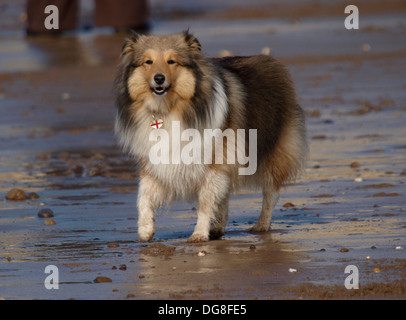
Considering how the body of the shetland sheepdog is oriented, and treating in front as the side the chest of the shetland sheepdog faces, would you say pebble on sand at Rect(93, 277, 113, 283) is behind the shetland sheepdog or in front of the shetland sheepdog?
in front

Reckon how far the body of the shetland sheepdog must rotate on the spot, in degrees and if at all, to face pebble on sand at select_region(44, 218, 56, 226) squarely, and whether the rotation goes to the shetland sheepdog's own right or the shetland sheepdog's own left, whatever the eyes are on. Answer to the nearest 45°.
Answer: approximately 45° to the shetland sheepdog's own right

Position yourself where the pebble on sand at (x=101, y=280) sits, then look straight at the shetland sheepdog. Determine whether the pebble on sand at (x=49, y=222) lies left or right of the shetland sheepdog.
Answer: left

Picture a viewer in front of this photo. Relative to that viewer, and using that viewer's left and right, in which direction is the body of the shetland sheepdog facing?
facing the viewer and to the left of the viewer

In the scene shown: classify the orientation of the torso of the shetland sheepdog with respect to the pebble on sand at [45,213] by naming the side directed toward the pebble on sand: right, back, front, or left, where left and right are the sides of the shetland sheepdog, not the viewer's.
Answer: right

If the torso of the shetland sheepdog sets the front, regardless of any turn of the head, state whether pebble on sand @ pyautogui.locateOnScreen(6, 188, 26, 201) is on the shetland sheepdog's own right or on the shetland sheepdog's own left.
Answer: on the shetland sheepdog's own right
